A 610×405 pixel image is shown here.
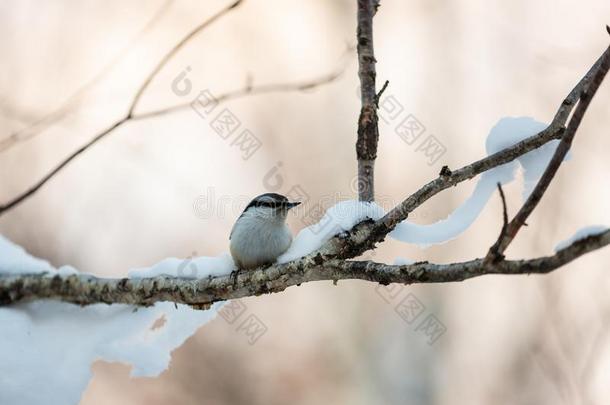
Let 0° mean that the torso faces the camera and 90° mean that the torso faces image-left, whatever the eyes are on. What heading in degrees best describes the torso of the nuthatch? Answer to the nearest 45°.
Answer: approximately 315°

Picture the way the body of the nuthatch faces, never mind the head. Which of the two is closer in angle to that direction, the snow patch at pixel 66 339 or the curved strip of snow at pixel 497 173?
the curved strip of snow

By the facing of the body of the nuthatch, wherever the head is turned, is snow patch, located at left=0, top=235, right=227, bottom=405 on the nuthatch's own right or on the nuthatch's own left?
on the nuthatch's own right

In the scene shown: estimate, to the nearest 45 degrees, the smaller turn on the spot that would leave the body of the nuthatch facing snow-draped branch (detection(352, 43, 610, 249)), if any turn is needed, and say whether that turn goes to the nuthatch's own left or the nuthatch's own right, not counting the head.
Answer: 0° — it already faces it
